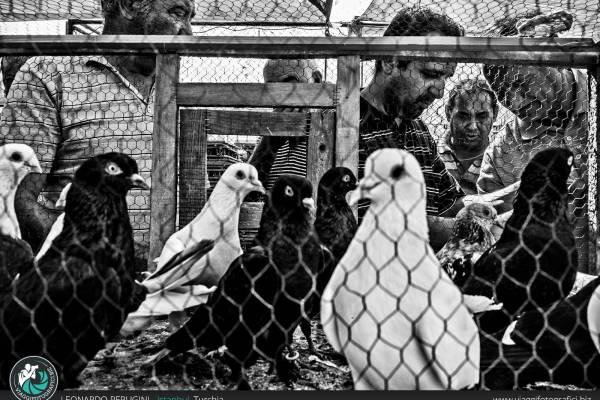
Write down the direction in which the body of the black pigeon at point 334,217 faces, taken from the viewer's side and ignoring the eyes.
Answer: to the viewer's right

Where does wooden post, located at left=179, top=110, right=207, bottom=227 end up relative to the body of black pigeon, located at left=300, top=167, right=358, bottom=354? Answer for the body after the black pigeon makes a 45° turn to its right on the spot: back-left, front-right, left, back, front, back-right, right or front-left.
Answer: back-right

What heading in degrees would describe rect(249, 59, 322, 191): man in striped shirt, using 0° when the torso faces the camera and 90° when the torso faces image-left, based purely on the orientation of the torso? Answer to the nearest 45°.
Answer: approximately 0°

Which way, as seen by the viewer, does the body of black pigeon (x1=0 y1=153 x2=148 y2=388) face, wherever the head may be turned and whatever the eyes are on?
to the viewer's right

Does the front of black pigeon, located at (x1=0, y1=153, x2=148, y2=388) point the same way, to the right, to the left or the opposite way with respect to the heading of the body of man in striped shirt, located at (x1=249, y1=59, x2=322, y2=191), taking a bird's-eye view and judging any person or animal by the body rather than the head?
to the left

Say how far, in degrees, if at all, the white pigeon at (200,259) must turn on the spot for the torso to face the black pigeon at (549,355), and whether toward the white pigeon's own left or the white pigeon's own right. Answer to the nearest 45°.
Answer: approximately 45° to the white pigeon's own right

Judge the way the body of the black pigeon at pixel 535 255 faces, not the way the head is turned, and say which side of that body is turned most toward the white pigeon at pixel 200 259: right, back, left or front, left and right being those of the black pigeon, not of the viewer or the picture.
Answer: back

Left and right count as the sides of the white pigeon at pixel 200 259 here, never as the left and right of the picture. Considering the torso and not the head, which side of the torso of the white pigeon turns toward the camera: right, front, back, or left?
right

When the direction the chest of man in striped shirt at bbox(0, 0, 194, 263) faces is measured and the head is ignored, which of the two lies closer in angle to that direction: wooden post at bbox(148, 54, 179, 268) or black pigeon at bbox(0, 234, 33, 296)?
the wooden post

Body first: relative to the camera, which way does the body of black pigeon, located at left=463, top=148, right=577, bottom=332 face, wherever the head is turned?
to the viewer's right
